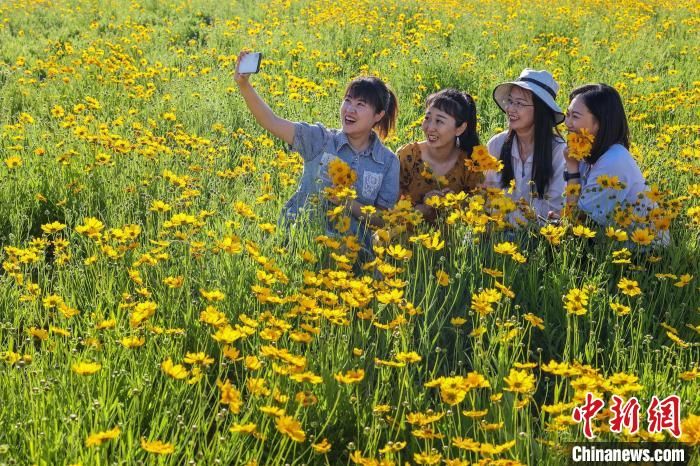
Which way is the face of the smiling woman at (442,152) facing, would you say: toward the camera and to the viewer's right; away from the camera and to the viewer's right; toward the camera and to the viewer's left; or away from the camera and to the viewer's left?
toward the camera and to the viewer's left

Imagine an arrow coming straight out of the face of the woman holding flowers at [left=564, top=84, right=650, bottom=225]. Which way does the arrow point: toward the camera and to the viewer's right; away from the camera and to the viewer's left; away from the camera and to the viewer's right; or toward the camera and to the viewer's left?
toward the camera and to the viewer's left

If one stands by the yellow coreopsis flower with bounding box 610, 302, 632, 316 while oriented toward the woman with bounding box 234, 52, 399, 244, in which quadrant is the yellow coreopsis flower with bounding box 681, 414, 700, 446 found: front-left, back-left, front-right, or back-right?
back-left

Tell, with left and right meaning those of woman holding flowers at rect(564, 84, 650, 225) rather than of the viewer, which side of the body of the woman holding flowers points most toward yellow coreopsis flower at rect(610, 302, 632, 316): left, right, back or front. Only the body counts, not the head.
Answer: left

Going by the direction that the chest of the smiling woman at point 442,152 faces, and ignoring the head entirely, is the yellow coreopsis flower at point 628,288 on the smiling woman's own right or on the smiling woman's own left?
on the smiling woman's own left

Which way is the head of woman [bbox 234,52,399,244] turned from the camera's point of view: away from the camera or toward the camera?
toward the camera

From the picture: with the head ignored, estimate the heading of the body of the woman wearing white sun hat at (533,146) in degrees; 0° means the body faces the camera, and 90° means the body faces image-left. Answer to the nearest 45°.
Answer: approximately 45°

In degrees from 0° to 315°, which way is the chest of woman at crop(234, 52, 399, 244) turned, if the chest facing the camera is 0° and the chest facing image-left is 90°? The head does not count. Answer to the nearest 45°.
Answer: approximately 45°

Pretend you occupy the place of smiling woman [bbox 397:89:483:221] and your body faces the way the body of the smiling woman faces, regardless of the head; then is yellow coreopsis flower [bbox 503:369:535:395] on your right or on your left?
on your left

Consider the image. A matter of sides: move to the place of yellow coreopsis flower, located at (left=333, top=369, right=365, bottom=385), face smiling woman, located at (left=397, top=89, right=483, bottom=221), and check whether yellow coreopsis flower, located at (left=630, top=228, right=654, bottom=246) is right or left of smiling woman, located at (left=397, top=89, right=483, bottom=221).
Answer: right

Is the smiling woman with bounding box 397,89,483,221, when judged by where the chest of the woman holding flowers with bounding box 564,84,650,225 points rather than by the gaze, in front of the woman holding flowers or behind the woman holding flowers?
in front

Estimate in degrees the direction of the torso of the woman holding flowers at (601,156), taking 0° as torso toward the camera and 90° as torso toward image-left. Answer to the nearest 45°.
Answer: approximately 90°

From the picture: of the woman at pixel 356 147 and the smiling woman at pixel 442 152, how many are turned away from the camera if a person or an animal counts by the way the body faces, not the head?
0

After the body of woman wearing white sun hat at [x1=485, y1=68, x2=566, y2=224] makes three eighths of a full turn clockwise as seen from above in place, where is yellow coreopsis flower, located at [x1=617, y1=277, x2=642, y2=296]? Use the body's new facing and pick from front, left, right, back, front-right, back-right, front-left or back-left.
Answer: back

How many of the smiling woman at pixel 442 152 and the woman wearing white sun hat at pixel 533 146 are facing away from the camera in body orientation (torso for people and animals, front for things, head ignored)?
0
